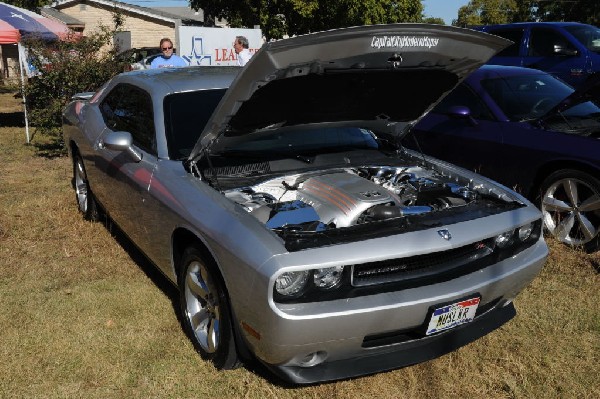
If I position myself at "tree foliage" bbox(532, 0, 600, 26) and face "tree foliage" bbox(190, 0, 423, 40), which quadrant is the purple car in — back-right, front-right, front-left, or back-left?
front-left

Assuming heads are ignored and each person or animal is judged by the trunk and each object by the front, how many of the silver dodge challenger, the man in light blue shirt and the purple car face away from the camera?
0

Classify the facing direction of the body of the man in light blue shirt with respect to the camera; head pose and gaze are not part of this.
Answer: toward the camera

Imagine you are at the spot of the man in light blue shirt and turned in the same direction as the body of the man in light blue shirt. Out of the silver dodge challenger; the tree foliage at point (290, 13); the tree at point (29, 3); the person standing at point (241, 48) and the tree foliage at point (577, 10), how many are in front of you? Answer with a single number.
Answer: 1

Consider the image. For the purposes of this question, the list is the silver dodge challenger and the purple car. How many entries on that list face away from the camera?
0

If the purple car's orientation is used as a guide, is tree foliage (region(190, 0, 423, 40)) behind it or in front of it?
behind

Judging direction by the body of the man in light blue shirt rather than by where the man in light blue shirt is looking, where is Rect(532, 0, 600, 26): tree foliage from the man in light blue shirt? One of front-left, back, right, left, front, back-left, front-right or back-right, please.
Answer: back-left

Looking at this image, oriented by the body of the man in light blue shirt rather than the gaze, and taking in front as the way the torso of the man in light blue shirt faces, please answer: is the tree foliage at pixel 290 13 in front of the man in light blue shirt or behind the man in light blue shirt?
behind

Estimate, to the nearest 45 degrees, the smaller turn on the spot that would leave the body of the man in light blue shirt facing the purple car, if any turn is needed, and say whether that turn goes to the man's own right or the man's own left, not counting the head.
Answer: approximately 45° to the man's own left

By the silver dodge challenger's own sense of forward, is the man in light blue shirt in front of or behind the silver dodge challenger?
behind

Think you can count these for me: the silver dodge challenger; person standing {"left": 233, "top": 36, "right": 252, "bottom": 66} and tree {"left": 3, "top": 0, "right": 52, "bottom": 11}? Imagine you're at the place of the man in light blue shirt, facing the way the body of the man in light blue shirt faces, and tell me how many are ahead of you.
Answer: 1

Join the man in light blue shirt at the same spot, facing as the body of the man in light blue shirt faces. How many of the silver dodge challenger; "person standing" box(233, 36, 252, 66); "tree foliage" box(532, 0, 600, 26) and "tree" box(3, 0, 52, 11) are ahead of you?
1
